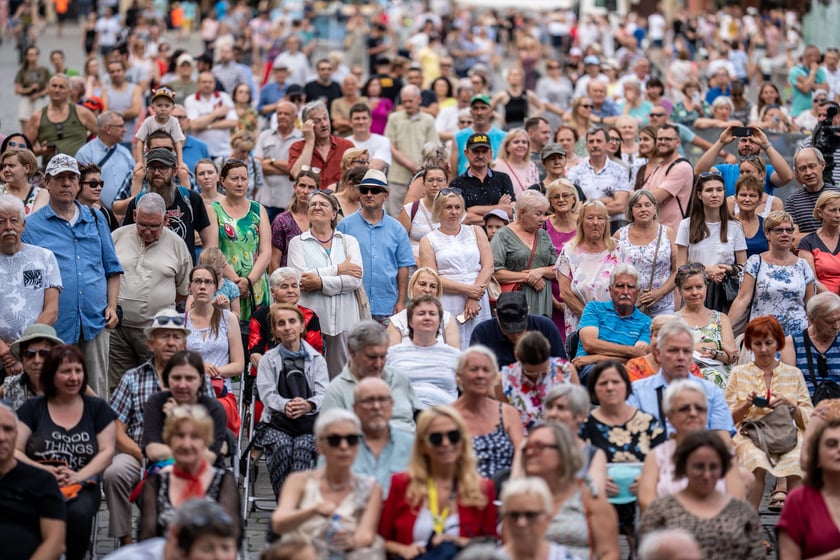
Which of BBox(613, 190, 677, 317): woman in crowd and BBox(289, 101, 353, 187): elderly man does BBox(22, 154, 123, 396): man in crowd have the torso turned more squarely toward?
the woman in crowd

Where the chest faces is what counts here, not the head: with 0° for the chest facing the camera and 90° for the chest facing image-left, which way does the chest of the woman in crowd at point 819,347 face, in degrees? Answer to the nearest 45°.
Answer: approximately 315°

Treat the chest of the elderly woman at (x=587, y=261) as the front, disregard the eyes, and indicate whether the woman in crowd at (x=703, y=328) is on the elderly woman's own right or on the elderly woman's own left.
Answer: on the elderly woman's own left

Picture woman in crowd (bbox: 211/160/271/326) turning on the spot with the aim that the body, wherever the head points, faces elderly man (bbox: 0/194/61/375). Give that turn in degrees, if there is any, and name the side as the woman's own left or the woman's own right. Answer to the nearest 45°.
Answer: approximately 45° to the woman's own right

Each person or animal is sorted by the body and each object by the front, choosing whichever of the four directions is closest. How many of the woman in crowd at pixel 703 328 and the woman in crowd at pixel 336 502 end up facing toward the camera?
2

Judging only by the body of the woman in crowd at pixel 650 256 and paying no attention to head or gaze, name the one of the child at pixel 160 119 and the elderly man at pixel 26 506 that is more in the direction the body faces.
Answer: the elderly man

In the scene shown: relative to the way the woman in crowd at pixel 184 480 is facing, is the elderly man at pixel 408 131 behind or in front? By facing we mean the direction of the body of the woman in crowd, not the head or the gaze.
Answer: behind

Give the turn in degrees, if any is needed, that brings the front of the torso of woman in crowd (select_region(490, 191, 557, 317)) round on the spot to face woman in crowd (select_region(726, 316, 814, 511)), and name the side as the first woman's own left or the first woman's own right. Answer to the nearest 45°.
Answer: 0° — they already face them

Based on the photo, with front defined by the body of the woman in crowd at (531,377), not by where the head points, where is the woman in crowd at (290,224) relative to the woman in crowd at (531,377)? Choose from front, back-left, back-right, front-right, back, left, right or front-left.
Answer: back-right
